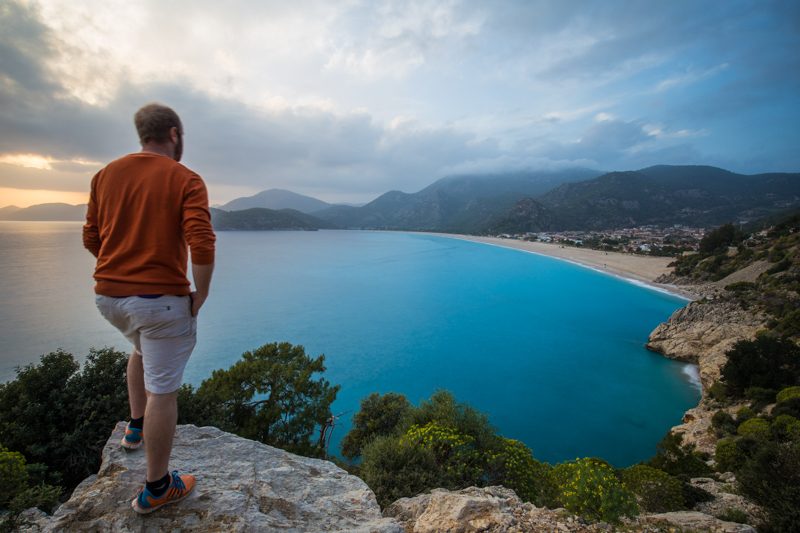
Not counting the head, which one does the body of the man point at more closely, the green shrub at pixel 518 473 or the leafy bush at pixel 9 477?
the green shrub

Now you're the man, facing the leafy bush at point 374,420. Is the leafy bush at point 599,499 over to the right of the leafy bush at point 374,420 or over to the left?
right

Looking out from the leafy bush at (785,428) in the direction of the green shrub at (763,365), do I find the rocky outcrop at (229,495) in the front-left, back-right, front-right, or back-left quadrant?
back-left

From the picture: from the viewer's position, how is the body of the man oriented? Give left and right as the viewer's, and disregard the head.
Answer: facing away from the viewer and to the right of the viewer

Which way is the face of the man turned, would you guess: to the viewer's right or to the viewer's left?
to the viewer's right

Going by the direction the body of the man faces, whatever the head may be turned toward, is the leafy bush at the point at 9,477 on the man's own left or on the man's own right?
on the man's own left
